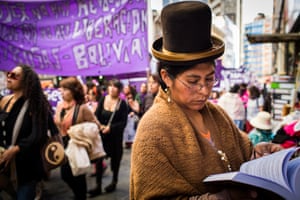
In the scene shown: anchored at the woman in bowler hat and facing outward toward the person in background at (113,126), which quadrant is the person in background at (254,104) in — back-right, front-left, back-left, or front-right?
front-right

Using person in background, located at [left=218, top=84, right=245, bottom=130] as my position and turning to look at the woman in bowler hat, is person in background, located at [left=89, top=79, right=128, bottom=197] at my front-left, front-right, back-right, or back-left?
front-right

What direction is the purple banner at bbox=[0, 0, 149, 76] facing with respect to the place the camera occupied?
facing the viewer

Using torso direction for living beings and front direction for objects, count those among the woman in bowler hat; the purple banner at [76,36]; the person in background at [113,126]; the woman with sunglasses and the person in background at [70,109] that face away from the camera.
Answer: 0

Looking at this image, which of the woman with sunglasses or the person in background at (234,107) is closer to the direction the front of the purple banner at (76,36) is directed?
the woman with sunglasses

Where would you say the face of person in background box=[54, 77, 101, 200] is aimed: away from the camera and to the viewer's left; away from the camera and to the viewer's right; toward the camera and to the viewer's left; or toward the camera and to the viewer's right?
toward the camera and to the viewer's left

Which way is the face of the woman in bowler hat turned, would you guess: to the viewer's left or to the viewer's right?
to the viewer's right

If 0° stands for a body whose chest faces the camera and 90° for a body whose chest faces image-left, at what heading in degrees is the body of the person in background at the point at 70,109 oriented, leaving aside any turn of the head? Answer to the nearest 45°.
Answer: approximately 45°

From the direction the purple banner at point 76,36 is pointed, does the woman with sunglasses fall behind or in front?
in front
